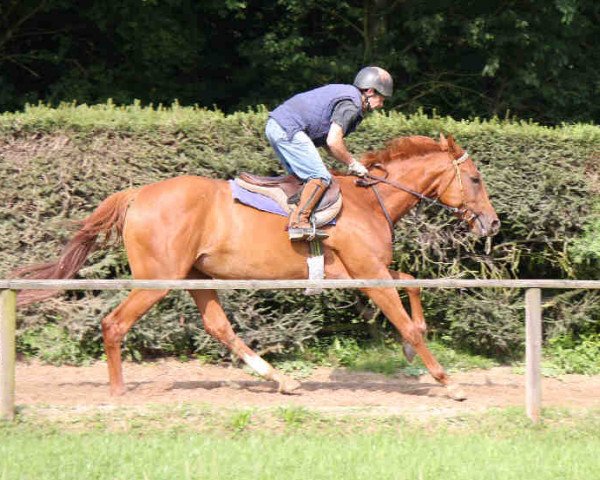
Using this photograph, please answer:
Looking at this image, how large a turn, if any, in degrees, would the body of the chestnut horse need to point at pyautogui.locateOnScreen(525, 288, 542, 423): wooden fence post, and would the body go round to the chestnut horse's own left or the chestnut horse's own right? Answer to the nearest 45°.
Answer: approximately 45° to the chestnut horse's own right

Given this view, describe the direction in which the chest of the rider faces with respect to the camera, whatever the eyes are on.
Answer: to the viewer's right

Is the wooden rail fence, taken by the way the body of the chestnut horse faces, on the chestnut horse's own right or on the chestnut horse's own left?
on the chestnut horse's own right

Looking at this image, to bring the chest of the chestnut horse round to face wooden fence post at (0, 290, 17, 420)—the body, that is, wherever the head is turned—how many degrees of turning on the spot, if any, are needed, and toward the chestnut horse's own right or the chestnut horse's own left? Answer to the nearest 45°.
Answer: approximately 135° to the chestnut horse's own right

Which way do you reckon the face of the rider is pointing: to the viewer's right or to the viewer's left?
to the viewer's right

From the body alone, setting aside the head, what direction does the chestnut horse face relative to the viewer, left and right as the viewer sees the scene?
facing to the right of the viewer

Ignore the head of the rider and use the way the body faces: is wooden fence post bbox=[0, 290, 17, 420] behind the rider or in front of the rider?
behind
